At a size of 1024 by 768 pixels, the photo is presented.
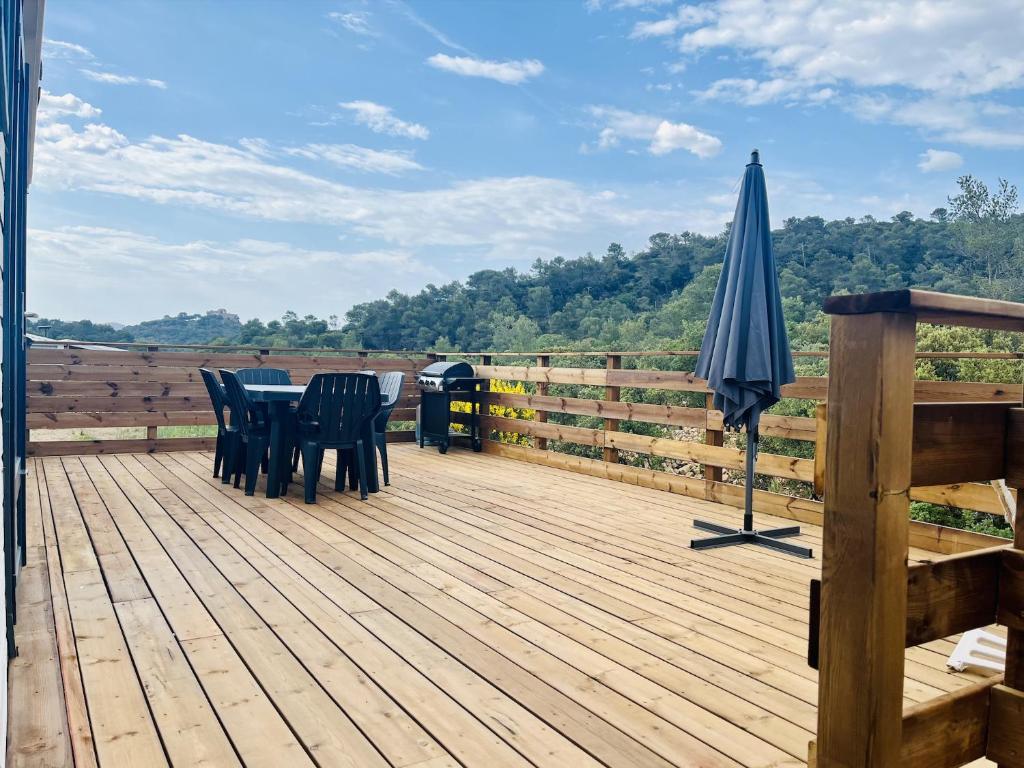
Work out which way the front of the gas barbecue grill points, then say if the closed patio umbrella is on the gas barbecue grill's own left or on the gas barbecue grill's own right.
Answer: on the gas barbecue grill's own left

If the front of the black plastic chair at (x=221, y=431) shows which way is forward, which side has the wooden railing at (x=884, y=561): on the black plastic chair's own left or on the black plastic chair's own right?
on the black plastic chair's own right

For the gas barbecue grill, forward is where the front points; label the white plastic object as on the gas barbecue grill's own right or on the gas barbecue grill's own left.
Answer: on the gas barbecue grill's own left

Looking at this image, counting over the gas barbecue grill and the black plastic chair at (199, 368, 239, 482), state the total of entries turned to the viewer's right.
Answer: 1

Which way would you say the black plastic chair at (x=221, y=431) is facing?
to the viewer's right

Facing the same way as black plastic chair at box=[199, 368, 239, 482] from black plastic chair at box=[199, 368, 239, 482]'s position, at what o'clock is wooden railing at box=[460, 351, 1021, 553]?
The wooden railing is roughly at 1 o'clock from the black plastic chair.

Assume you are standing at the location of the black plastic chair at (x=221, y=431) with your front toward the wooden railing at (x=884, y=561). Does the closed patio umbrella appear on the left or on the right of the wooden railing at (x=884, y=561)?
left

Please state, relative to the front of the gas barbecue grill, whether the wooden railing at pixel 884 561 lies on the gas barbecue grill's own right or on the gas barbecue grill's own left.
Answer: on the gas barbecue grill's own left

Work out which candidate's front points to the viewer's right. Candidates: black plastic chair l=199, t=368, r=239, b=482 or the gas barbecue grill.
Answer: the black plastic chair
